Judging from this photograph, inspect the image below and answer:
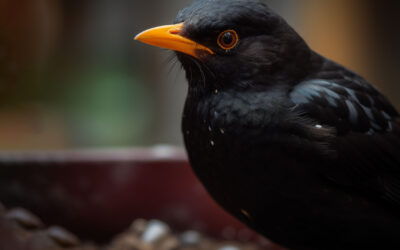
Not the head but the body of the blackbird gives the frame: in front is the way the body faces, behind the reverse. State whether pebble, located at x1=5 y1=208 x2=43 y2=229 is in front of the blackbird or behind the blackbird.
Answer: in front

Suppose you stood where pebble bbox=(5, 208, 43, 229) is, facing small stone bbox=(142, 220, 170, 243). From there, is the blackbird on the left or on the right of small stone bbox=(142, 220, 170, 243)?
right

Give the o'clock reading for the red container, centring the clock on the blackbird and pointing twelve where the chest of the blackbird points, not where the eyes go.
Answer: The red container is roughly at 1 o'clock from the blackbird.

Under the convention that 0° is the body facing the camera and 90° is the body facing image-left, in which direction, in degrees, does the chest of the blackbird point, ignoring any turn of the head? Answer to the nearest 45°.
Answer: approximately 90°

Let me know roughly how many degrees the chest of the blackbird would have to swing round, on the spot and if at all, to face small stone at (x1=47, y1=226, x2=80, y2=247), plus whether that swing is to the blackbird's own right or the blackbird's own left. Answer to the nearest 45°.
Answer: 0° — it already faces it

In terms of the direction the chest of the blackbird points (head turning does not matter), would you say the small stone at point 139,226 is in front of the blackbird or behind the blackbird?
in front
